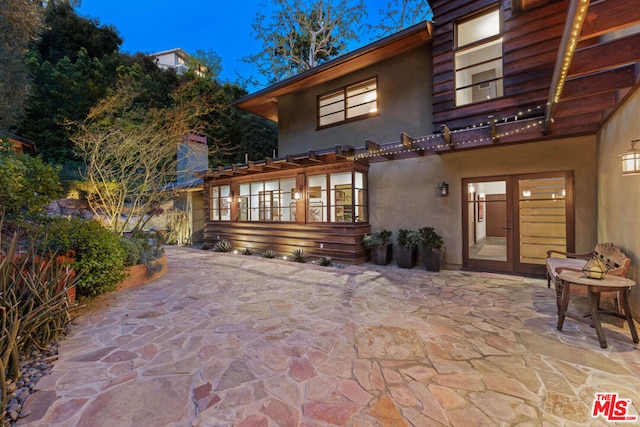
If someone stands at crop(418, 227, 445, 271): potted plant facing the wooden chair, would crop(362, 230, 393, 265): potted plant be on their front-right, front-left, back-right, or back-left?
back-right

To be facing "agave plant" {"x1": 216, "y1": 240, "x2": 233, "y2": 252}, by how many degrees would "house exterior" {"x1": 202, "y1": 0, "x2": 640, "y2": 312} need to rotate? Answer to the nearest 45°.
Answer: approximately 45° to its right

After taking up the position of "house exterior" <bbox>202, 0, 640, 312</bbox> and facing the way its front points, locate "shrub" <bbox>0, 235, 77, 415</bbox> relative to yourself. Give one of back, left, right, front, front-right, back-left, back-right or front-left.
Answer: front

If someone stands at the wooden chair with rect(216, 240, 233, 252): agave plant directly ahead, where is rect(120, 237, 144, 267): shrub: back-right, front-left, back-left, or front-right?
front-left

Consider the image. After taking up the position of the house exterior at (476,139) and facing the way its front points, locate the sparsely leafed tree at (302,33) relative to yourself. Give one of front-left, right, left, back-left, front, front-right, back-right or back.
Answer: right

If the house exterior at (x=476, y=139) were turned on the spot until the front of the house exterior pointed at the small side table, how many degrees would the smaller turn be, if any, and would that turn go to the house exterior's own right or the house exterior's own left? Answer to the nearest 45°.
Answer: approximately 45° to the house exterior's own left

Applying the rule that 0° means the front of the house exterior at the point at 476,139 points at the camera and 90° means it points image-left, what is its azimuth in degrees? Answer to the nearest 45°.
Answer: approximately 45°
